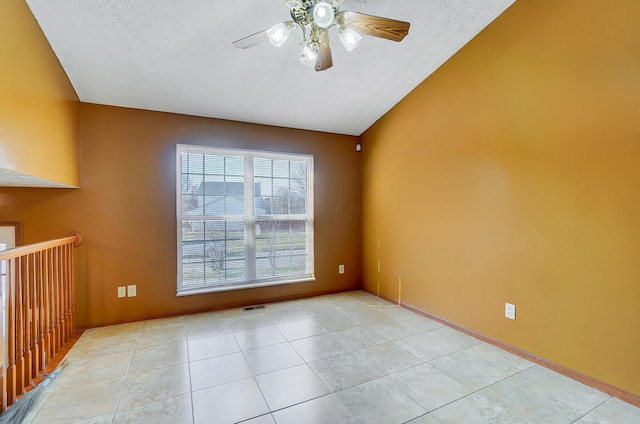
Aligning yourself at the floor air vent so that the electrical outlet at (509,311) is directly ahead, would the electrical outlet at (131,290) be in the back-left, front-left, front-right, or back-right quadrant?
back-right

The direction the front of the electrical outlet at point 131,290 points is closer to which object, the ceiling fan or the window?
the ceiling fan

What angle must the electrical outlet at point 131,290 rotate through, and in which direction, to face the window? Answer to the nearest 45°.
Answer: approximately 90° to its left

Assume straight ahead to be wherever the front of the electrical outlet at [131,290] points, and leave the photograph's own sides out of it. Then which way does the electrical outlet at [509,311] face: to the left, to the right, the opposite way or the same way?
to the right

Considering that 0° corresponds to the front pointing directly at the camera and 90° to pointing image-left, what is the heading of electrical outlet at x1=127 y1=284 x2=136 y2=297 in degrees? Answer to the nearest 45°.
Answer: approximately 0°

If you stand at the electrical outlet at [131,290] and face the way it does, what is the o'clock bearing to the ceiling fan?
The ceiling fan is roughly at 11 o'clock from the electrical outlet.

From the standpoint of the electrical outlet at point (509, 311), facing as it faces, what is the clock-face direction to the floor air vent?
The floor air vent is roughly at 1 o'clock from the electrical outlet.

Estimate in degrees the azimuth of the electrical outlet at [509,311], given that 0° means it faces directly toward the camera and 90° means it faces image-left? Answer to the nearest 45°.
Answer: approximately 45°

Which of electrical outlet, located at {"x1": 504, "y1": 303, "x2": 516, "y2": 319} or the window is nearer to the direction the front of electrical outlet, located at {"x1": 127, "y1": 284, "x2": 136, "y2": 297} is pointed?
the electrical outlet

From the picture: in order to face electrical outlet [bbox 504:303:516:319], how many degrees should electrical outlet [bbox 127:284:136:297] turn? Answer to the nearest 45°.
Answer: approximately 45° to its left
